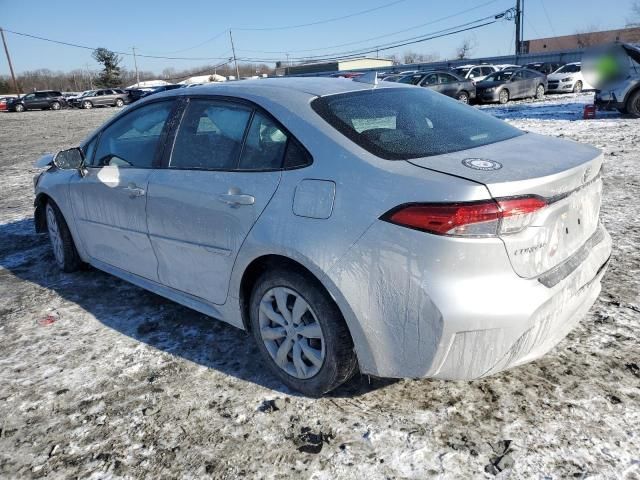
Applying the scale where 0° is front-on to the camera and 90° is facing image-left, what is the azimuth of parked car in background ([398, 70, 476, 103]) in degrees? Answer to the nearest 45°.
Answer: approximately 45°

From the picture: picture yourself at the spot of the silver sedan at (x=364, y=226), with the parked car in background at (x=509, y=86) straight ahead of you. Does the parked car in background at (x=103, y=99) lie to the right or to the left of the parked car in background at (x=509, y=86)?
left

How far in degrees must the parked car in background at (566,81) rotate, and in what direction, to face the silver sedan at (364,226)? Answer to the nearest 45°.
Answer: approximately 45° to its left

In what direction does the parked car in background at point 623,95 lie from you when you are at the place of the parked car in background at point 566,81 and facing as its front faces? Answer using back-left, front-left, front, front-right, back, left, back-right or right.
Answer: front-left

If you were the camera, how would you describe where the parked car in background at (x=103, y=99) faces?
facing the viewer and to the left of the viewer

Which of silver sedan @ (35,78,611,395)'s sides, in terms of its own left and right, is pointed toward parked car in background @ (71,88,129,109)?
front

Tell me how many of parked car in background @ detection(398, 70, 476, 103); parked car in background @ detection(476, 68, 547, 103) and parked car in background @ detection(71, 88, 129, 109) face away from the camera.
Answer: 0

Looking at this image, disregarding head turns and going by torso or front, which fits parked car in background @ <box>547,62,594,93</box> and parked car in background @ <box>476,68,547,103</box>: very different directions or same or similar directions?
same or similar directions

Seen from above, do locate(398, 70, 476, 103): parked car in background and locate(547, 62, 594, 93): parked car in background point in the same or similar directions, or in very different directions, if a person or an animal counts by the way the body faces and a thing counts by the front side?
same or similar directions

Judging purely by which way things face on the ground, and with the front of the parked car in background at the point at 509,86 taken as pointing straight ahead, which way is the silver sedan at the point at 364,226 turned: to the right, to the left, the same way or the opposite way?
to the right

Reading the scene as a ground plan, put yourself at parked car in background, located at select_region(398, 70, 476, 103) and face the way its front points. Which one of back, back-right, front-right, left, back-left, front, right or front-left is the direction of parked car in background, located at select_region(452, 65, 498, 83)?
back-right

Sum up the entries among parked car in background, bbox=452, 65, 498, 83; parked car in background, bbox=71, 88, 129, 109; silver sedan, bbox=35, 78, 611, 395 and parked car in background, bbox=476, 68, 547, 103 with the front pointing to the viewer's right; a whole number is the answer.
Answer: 0

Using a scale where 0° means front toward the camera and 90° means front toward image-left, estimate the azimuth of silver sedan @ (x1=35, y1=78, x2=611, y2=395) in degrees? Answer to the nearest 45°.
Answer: approximately 135°

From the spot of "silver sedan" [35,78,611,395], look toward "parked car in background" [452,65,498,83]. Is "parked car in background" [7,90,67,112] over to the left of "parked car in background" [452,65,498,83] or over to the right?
left

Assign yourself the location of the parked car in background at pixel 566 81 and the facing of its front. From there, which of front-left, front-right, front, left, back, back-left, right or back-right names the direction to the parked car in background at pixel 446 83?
front

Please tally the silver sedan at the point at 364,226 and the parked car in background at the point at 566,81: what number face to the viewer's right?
0
